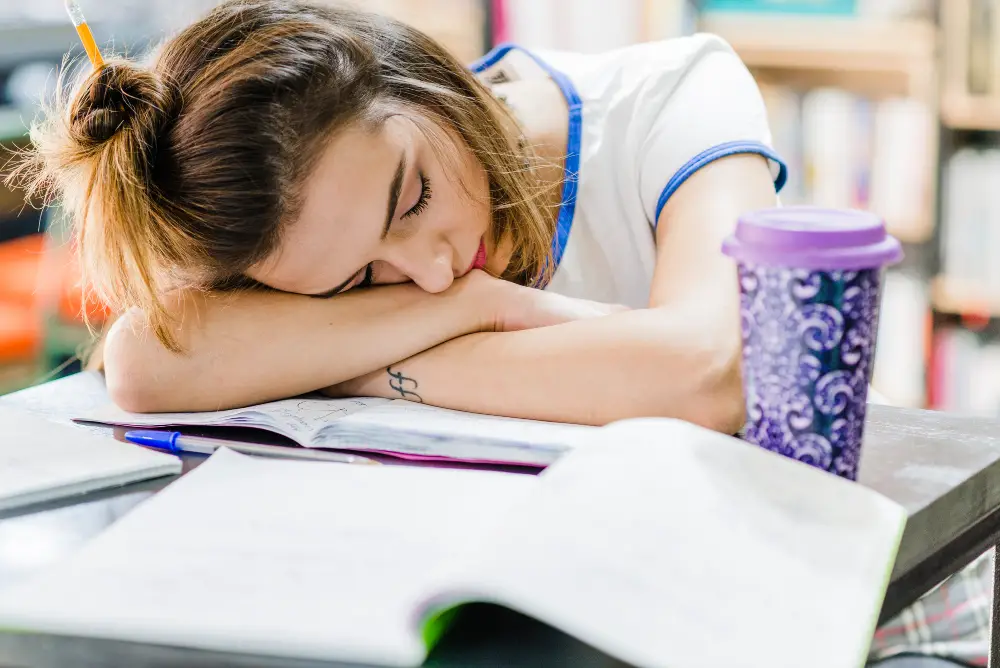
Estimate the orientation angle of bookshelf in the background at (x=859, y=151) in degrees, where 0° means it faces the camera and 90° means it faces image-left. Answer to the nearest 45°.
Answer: approximately 0°

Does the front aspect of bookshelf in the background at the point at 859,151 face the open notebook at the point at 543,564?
yes

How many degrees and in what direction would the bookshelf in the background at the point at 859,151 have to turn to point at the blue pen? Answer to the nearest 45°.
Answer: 0° — it already faces it

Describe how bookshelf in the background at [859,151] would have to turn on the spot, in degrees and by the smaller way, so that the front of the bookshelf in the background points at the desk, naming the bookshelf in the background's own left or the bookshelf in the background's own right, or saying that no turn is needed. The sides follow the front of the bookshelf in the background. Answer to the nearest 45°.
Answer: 0° — it already faces it

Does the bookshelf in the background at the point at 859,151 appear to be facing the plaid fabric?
yes
